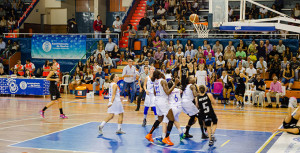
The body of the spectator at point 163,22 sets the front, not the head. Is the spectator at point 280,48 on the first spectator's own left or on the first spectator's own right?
on the first spectator's own left

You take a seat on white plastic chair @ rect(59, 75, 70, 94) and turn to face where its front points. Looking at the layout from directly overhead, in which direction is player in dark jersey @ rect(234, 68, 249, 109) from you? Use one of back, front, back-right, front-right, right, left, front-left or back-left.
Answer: left

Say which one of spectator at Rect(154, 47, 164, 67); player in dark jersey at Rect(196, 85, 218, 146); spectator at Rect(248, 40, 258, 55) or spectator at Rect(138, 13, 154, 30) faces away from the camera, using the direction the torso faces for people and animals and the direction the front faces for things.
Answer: the player in dark jersey

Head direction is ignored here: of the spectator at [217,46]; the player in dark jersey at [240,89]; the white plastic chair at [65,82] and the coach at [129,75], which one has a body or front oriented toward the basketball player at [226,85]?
the spectator at [217,46]

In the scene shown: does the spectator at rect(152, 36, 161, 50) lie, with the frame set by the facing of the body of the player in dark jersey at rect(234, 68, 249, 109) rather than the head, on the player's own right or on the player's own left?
on the player's own right

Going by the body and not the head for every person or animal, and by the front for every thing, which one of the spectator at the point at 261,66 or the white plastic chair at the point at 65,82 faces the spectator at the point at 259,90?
the spectator at the point at 261,66

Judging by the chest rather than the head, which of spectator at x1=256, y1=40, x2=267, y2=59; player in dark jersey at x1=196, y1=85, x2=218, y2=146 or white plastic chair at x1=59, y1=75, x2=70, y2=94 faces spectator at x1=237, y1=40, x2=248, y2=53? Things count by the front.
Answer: the player in dark jersey

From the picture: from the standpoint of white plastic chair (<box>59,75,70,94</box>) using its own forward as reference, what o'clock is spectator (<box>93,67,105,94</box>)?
The spectator is roughly at 9 o'clock from the white plastic chair.

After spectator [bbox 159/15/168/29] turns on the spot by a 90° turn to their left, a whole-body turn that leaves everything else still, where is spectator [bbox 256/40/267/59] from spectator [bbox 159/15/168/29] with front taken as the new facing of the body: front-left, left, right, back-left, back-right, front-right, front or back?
front-right

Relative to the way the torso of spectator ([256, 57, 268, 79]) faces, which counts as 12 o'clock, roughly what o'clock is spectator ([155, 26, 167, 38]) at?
spectator ([155, 26, 167, 38]) is roughly at 4 o'clock from spectator ([256, 57, 268, 79]).
